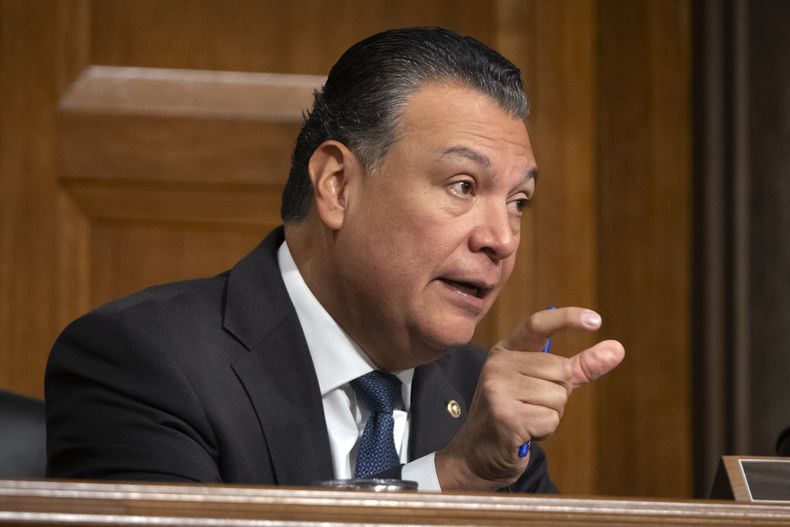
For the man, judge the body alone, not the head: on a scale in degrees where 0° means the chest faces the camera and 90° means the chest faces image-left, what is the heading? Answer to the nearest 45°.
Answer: approximately 315°
